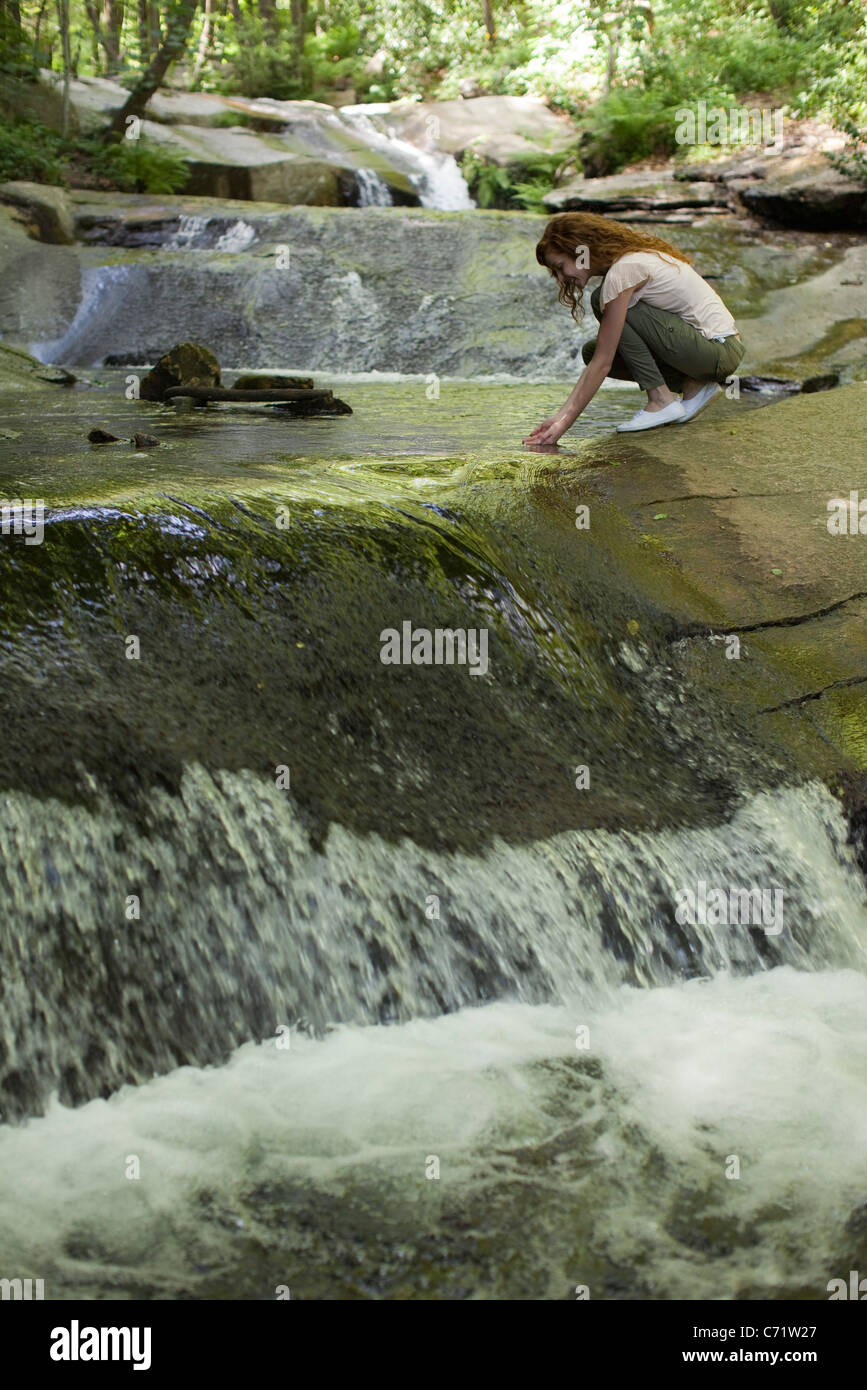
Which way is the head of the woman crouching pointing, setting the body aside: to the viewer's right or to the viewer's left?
to the viewer's left

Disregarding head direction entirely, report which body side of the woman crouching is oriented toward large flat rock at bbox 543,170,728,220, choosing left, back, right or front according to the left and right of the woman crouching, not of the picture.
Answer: right

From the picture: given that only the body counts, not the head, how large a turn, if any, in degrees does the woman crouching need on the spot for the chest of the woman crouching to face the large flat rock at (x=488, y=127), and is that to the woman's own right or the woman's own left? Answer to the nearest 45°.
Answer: approximately 90° to the woman's own right

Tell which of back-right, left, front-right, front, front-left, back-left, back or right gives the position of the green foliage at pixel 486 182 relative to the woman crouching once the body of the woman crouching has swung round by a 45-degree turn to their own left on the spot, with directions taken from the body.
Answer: back-right

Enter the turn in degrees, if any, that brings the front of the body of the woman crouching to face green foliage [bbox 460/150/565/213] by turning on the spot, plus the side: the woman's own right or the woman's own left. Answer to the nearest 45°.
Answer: approximately 90° to the woman's own right

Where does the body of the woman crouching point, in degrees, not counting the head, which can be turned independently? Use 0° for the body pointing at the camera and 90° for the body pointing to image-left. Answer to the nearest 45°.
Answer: approximately 90°

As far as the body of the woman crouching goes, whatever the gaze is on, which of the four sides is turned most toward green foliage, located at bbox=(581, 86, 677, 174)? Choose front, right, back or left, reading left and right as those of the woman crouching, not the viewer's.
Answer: right

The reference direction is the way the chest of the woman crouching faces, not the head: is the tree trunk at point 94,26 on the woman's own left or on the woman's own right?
on the woman's own right
